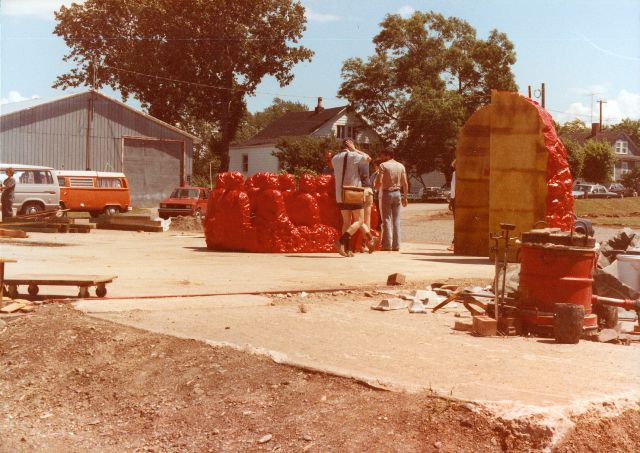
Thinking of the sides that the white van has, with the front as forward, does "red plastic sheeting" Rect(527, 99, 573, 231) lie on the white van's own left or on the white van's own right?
on the white van's own left

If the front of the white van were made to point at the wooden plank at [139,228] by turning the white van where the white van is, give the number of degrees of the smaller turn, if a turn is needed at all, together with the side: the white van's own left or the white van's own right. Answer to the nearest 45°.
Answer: approximately 135° to the white van's own left

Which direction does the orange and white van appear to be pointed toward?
to the viewer's left

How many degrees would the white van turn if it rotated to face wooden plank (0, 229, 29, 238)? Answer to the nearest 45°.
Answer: approximately 90° to its left
